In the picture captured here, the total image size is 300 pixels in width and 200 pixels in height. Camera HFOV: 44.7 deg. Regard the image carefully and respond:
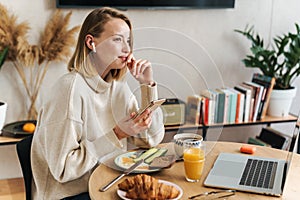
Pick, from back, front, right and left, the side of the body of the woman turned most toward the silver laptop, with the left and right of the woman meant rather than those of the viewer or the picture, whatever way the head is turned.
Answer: front

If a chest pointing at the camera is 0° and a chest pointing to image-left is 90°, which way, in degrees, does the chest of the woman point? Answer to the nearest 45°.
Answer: approximately 315°

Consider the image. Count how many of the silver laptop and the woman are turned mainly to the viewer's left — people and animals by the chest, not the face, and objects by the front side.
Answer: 1

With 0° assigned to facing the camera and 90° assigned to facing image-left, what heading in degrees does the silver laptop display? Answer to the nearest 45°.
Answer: approximately 90°

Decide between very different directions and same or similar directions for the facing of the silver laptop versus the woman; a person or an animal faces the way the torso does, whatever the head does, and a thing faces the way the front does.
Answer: very different directions

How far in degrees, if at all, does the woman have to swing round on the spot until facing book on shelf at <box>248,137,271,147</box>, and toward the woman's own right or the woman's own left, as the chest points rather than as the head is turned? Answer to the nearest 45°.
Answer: approximately 90° to the woman's own left

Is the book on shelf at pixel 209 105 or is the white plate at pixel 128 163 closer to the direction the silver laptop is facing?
the white plate

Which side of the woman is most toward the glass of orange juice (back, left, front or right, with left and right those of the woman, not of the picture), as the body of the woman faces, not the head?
front

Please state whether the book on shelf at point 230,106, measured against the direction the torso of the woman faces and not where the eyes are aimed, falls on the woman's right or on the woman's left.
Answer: on the woman's left

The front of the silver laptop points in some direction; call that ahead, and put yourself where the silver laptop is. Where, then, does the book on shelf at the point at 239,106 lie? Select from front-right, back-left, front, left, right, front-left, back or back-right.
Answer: right

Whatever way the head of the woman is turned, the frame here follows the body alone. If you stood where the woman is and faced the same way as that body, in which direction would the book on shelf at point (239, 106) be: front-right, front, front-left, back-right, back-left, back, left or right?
left

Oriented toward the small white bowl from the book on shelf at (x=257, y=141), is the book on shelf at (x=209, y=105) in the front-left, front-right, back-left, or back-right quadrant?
front-right

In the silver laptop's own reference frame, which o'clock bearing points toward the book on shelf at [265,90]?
The book on shelf is roughly at 3 o'clock from the silver laptop.

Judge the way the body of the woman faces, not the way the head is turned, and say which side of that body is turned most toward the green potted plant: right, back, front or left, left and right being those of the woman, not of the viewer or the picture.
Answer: left
